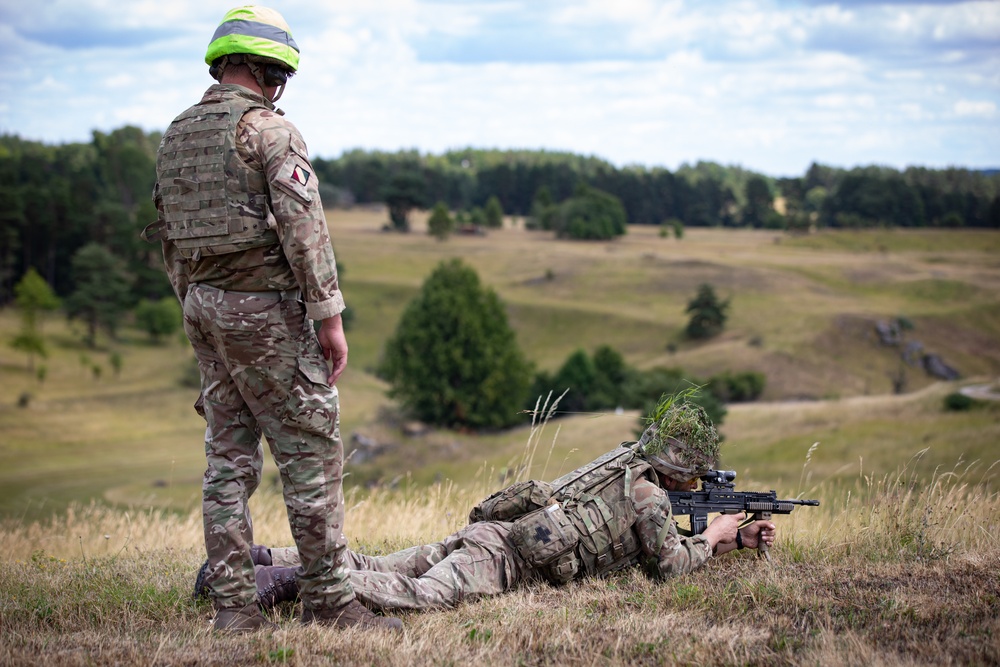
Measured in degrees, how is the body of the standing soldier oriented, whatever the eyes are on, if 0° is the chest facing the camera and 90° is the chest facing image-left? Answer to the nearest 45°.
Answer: approximately 225°

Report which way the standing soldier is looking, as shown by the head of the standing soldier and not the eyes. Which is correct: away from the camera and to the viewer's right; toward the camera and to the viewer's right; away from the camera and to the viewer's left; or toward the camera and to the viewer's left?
away from the camera and to the viewer's right
